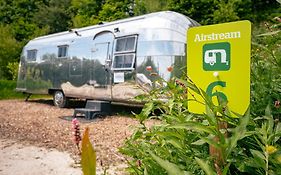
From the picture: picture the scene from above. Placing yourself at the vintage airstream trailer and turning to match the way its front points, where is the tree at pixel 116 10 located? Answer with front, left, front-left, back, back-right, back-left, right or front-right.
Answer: back-left

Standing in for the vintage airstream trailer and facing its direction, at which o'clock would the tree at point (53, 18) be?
The tree is roughly at 7 o'clock from the vintage airstream trailer.

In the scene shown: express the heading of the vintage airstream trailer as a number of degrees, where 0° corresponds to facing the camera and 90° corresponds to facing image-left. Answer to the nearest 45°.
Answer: approximately 315°

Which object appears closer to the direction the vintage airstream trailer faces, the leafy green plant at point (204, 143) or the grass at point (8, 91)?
the leafy green plant

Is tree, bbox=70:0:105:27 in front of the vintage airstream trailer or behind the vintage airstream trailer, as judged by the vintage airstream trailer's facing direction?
behind

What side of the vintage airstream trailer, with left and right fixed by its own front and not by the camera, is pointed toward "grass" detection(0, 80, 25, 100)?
back

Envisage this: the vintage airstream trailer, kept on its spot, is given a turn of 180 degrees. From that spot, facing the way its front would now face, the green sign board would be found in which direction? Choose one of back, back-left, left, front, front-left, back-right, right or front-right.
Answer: back-left

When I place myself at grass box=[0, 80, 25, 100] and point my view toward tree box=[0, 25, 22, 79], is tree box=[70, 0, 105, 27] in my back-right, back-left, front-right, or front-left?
front-right

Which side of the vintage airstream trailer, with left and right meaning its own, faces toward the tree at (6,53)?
back

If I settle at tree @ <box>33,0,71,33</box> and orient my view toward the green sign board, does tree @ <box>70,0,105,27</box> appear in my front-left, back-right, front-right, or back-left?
front-left

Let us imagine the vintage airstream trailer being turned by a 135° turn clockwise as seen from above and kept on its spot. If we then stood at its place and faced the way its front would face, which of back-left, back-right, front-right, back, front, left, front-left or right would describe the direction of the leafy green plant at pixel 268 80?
left

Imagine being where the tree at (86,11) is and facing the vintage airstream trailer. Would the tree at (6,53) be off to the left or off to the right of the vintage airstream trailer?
right
